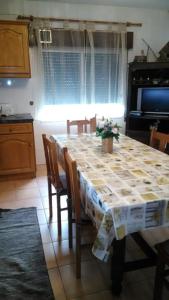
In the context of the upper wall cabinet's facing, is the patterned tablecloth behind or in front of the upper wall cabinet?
in front

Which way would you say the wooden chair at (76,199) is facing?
to the viewer's right

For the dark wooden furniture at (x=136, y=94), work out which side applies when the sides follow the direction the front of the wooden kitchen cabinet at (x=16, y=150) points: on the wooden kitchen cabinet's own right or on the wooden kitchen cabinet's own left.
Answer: on the wooden kitchen cabinet's own left

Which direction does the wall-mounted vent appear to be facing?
toward the camera

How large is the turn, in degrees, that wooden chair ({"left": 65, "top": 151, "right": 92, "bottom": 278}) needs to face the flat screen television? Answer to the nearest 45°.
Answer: approximately 45° to its left

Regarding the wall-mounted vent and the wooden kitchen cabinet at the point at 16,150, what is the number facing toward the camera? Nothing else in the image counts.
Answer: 2

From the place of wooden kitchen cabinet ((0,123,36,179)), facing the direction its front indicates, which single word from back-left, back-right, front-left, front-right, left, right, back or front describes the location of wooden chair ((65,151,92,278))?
front

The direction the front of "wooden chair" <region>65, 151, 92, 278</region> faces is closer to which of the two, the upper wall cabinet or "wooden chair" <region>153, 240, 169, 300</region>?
the wooden chair

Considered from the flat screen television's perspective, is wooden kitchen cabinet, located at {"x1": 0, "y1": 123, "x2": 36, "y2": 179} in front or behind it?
in front
